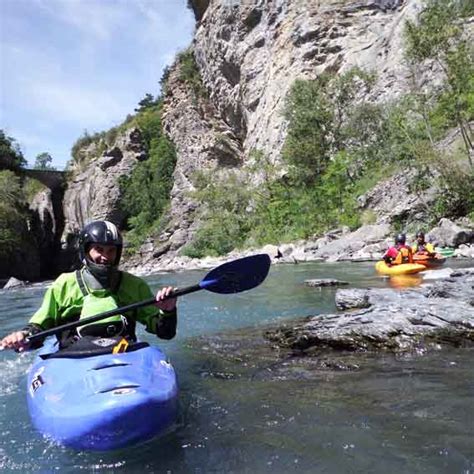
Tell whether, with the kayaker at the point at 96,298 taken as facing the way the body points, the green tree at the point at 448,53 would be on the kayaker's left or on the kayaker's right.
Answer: on the kayaker's left

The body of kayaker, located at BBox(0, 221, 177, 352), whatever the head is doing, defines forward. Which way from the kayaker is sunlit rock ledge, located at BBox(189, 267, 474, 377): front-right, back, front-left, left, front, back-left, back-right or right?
left

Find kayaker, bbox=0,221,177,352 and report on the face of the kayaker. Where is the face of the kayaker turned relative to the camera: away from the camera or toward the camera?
toward the camera

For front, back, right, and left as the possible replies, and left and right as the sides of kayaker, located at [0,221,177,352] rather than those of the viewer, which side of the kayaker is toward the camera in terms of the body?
front

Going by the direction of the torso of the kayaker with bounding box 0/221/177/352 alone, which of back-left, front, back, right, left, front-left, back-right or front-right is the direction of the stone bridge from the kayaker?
back

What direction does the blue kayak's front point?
toward the camera

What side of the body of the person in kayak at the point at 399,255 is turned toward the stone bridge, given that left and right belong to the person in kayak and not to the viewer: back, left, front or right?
right

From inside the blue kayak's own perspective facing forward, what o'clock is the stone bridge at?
The stone bridge is roughly at 6 o'clock from the blue kayak.

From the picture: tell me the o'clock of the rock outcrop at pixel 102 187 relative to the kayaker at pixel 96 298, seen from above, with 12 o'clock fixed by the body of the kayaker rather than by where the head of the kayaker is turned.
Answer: The rock outcrop is roughly at 6 o'clock from the kayaker.

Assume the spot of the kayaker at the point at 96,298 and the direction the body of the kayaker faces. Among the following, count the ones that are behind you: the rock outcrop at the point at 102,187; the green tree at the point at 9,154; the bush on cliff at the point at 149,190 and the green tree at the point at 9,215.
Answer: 4

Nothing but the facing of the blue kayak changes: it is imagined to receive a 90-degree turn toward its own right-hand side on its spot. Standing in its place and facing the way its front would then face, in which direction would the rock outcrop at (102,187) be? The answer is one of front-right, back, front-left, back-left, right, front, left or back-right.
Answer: right
